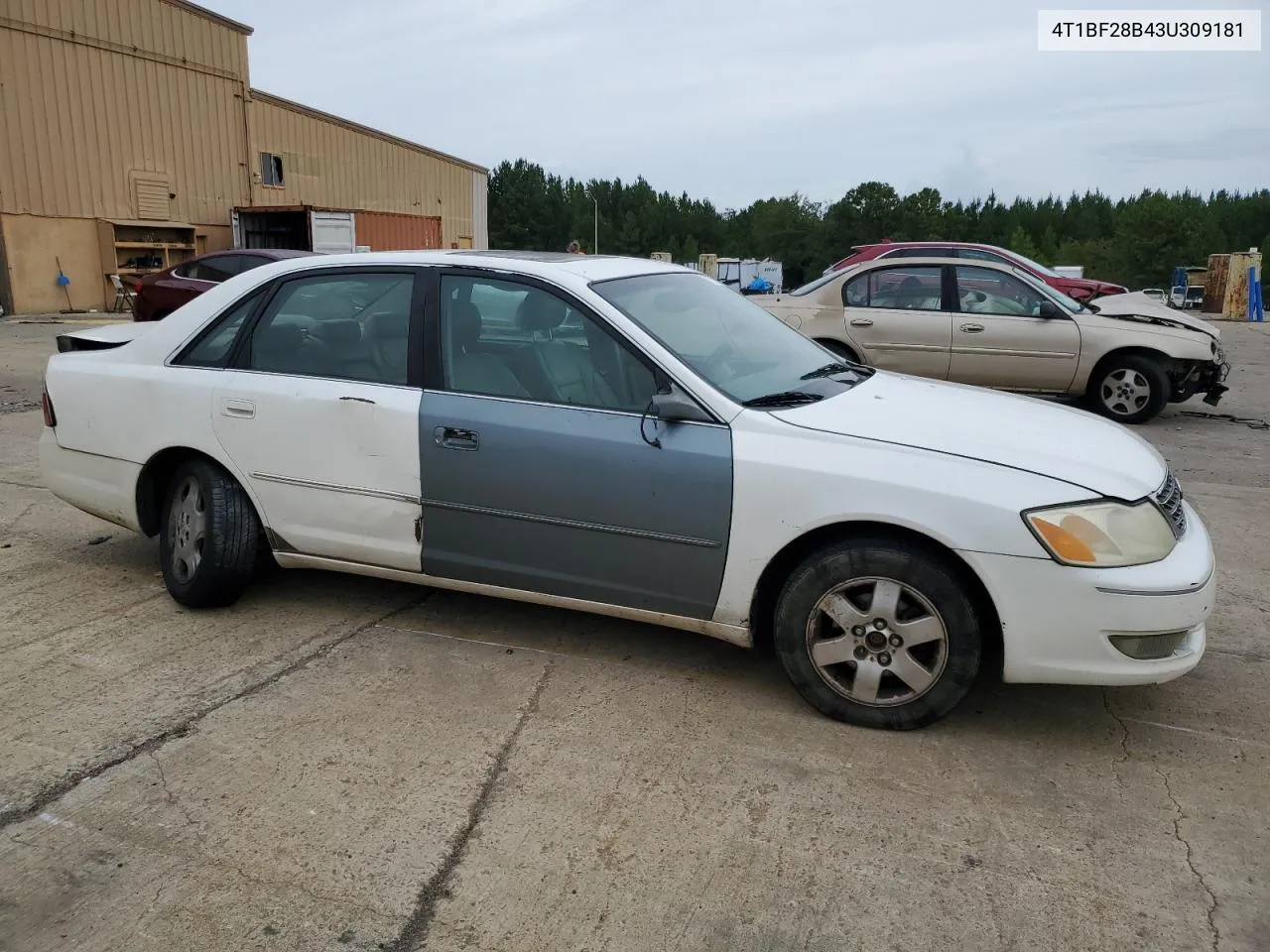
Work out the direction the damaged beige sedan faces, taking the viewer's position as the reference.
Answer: facing to the right of the viewer

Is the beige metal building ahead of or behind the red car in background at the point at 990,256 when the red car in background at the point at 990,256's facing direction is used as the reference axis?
behind

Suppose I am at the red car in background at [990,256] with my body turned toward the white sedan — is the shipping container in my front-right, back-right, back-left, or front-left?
back-right

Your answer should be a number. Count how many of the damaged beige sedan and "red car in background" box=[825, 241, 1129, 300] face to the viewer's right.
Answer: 2

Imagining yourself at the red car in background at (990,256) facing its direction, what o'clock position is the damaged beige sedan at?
The damaged beige sedan is roughly at 3 o'clock from the red car in background.

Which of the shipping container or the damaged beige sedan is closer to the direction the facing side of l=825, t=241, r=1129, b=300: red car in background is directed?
the damaged beige sedan

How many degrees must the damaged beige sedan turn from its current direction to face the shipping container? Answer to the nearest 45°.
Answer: approximately 135° to its left

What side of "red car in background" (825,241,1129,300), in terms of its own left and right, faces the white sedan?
right

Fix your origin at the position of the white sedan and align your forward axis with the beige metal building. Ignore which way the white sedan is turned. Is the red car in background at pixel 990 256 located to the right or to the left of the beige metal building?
right

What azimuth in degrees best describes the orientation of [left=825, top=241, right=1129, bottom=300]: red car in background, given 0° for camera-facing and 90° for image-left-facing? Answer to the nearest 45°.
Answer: approximately 270°

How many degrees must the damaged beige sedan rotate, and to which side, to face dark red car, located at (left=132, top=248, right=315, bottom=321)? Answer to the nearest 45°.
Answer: approximately 180°

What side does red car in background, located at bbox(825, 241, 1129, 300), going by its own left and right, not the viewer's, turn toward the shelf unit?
back
